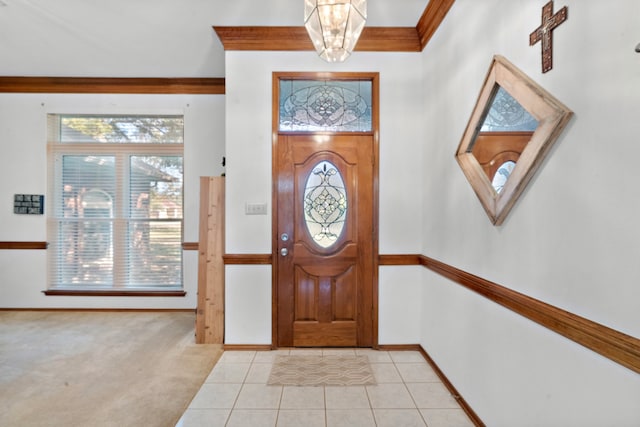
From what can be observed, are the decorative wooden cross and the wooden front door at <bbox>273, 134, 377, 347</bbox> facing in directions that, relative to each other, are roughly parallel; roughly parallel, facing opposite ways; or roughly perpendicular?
roughly perpendicular

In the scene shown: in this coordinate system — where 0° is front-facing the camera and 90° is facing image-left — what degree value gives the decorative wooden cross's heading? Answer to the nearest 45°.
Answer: approximately 45°

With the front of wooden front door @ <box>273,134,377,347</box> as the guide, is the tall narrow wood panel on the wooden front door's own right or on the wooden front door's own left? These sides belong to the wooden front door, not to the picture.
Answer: on the wooden front door's own right

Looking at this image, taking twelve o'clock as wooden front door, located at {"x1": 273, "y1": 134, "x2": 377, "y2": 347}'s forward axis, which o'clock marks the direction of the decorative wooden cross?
The decorative wooden cross is roughly at 11 o'clock from the wooden front door.

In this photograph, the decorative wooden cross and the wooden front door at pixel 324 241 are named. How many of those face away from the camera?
0

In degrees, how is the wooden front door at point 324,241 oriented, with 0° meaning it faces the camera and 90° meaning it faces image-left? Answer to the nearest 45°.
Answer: approximately 0°

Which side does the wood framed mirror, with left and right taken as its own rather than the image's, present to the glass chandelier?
front

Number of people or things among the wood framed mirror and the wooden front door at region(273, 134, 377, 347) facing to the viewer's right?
0

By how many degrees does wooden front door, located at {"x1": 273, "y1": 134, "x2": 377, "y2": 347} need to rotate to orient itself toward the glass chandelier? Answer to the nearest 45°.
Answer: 0° — it already faces it

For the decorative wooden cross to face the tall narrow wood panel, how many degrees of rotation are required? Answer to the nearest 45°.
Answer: approximately 45° to its right

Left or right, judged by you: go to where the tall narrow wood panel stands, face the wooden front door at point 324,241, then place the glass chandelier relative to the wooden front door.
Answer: right

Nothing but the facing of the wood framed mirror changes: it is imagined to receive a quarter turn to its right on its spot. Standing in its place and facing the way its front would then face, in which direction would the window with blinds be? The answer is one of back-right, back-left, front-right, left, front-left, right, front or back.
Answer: front-left

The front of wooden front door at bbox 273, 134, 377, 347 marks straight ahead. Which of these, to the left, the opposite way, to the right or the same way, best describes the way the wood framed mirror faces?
to the right

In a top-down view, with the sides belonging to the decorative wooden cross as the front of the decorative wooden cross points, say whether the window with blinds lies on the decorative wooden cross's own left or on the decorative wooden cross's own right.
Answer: on the decorative wooden cross's own right
